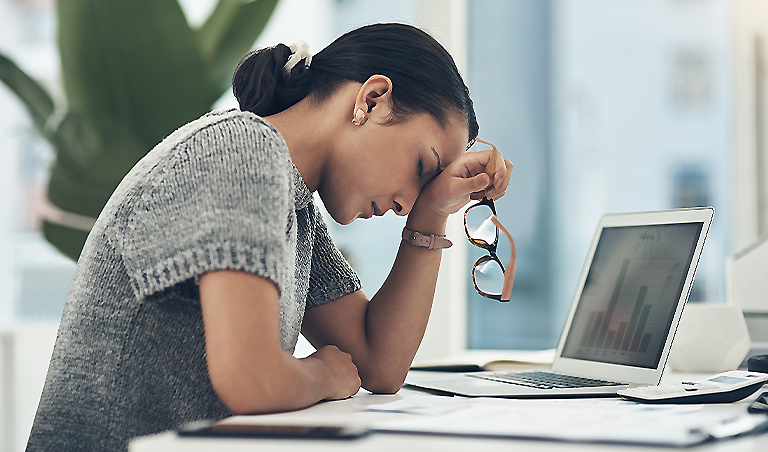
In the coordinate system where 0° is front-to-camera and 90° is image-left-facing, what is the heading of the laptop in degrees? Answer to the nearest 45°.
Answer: approximately 45°

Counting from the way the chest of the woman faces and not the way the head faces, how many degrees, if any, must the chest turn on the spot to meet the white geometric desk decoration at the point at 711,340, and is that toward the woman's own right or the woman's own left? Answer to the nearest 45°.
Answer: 0° — they already face it

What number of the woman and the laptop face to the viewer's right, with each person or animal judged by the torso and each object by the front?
1

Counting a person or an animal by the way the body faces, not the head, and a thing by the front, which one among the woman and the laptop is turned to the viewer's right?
the woman

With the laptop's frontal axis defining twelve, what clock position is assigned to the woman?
The woman is roughly at 12 o'clock from the laptop.

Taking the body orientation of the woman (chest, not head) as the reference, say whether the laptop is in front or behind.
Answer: in front

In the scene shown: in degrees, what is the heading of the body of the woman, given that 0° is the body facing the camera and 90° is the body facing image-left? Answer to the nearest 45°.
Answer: approximately 270°
